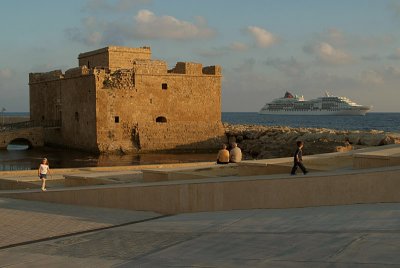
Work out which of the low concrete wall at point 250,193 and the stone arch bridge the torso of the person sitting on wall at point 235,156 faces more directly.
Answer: the stone arch bridge

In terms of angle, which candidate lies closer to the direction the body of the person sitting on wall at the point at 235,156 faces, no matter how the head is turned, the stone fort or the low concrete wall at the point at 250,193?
the stone fort

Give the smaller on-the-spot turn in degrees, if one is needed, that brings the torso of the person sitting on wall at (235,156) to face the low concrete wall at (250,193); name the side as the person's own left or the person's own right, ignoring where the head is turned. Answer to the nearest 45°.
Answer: approximately 180°

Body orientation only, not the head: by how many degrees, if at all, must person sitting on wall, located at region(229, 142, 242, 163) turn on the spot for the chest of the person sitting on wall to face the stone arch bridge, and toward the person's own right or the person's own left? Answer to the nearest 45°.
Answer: approximately 45° to the person's own left

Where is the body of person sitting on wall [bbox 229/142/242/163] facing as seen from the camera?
away from the camera
